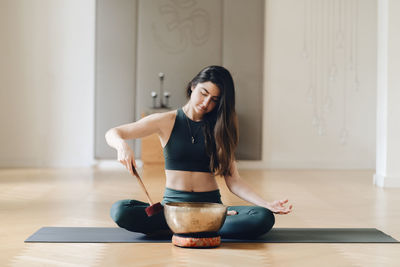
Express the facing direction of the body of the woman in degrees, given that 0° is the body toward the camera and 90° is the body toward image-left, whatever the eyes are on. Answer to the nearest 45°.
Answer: approximately 0°
